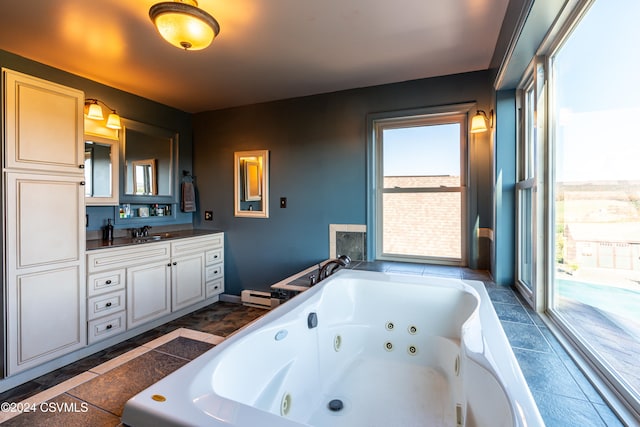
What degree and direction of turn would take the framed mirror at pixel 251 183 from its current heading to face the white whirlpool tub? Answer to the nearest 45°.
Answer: approximately 45° to its left

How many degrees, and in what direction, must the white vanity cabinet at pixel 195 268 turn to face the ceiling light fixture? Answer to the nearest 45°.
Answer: approximately 45° to its right

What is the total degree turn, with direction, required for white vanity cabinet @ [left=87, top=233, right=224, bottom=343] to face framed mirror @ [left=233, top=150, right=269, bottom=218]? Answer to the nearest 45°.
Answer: approximately 45° to its left

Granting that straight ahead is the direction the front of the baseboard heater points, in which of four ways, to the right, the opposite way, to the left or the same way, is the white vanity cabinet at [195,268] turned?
to the left

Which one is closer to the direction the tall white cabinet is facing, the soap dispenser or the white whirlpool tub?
the white whirlpool tub

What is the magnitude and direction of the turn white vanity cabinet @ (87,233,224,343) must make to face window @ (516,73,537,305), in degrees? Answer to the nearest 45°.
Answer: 0° — it already faces it

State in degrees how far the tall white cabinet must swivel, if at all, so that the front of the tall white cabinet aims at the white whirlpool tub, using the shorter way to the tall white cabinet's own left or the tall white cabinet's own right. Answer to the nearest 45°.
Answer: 0° — it already faces it

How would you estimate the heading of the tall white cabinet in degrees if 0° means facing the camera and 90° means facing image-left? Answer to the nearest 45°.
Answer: approximately 315°

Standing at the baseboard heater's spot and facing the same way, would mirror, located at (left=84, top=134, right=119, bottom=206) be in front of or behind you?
in front

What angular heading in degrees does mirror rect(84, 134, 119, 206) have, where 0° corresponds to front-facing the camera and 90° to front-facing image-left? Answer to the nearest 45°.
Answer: approximately 315°

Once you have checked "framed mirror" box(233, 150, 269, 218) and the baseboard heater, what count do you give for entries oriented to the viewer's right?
0

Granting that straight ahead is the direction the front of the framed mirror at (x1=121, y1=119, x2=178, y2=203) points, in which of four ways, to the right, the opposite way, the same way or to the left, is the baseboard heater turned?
to the right
